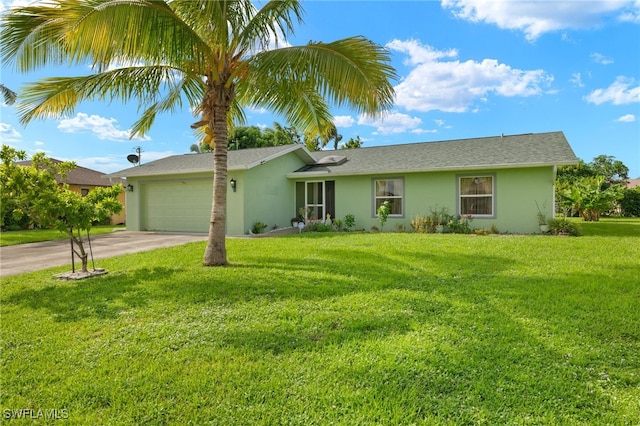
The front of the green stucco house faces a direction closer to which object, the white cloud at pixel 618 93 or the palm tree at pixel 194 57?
the palm tree

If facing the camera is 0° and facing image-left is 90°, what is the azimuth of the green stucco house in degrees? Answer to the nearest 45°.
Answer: approximately 0°

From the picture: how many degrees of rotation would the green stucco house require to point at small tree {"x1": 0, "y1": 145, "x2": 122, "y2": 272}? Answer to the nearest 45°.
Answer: approximately 45° to its right

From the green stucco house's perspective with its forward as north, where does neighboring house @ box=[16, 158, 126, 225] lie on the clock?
The neighboring house is roughly at 4 o'clock from the green stucco house.

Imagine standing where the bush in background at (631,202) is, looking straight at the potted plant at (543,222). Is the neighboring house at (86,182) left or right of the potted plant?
right

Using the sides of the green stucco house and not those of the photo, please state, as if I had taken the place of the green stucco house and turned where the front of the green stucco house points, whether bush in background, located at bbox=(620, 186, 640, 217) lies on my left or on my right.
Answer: on my left

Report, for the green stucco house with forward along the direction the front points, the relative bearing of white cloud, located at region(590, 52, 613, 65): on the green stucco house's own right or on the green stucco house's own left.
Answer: on the green stucco house's own left

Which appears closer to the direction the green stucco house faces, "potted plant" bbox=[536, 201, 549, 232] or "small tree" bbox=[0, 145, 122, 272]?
the small tree

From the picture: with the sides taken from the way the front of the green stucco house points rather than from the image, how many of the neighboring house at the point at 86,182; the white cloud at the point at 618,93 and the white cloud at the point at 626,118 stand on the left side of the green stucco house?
2
